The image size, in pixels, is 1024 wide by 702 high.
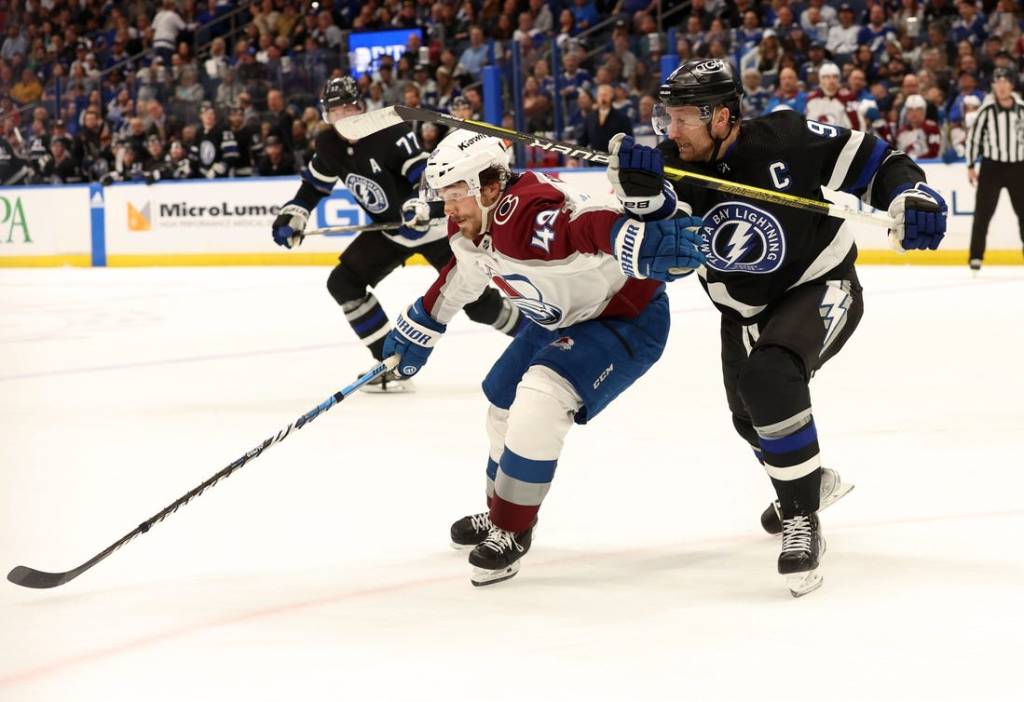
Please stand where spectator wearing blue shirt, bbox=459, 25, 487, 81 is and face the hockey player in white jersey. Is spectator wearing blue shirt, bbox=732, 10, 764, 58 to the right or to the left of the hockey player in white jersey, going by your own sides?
left

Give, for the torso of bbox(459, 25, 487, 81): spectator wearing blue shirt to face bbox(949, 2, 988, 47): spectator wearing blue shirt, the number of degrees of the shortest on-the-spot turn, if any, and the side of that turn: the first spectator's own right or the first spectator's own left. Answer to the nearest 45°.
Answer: approximately 45° to the first spectator's own left

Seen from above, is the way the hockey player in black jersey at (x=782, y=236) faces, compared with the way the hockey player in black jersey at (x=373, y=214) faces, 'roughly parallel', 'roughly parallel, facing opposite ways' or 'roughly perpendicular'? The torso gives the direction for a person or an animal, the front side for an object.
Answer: roughly parallel

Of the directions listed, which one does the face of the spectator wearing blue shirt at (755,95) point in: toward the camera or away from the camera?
toward the camera

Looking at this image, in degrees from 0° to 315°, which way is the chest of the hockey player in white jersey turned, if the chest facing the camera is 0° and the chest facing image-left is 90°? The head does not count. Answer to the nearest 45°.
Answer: approximately 45°

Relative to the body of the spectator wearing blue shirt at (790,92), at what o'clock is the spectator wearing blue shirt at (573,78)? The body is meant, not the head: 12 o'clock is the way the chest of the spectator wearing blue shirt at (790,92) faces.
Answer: the spectator wearing blue shirt at (573,78) is roughly at 4 o'clock from the spectator wearing blue shirt at (790,92).

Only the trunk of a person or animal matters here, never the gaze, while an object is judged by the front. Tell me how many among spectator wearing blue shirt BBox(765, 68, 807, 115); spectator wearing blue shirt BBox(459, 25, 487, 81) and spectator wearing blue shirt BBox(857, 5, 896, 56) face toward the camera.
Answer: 3

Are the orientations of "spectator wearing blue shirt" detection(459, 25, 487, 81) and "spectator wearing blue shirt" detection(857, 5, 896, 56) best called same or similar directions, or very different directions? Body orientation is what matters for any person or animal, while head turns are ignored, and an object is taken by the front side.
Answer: same or similar directions

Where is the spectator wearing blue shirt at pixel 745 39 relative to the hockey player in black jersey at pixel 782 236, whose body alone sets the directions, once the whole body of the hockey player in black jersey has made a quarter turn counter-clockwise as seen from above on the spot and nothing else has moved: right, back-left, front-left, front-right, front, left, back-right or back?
back-left

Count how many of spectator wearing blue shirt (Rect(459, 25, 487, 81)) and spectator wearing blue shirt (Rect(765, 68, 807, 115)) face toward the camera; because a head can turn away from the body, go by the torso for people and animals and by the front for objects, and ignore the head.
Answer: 2

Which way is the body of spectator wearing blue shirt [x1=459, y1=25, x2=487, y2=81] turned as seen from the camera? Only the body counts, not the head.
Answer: toward the camera

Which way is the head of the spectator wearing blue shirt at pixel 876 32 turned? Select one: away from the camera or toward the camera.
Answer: toward the camera

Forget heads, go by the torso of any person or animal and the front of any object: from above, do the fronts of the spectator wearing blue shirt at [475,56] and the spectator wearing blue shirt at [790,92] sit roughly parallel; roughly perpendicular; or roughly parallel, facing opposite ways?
roughly parallel

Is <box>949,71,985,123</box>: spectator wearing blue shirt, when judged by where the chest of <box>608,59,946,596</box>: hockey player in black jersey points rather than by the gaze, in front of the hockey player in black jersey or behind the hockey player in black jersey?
behind

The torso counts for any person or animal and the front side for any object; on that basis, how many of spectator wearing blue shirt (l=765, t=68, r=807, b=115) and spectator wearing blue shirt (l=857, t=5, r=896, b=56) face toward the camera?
2

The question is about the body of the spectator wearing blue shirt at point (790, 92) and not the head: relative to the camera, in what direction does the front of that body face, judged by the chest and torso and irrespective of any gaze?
toward the camera
